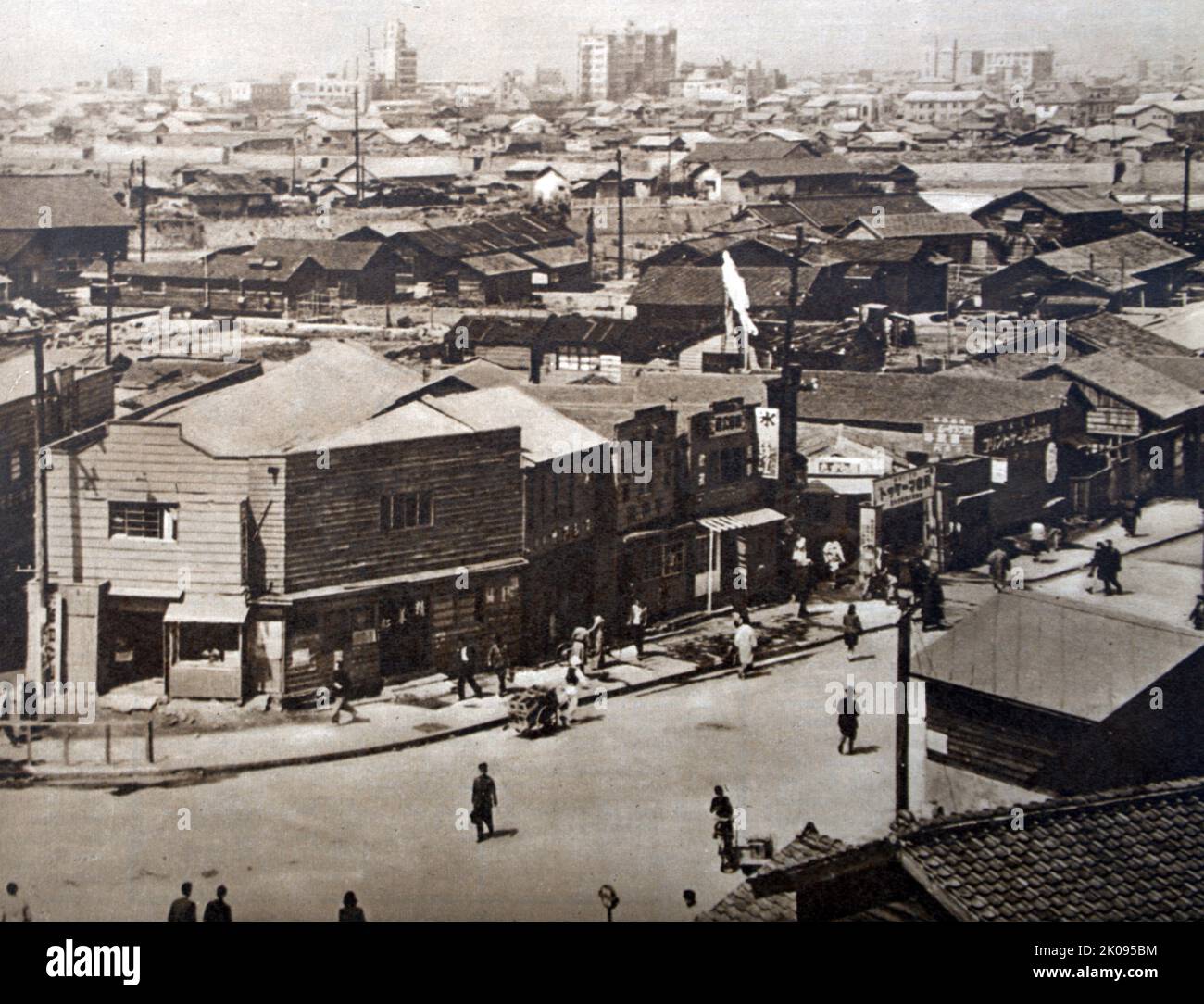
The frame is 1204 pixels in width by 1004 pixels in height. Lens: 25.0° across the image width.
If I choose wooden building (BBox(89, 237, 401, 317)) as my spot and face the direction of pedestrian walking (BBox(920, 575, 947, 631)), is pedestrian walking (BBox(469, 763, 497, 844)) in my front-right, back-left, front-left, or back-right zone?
front-right

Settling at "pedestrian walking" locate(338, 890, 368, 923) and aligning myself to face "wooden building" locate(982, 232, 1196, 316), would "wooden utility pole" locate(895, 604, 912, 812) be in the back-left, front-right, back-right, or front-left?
front-right

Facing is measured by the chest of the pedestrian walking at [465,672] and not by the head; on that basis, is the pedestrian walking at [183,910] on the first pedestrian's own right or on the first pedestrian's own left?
on the first pedestrian's own right
